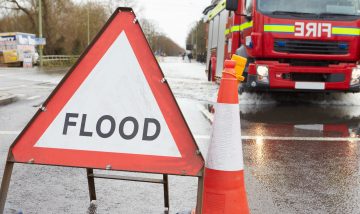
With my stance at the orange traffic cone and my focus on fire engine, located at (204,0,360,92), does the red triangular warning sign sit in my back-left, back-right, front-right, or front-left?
back-left

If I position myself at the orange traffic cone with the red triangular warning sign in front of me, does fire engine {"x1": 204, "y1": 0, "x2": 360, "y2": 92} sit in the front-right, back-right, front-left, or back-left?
back-right

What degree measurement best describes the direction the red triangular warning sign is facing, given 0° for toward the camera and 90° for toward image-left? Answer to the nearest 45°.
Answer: approximately 0°

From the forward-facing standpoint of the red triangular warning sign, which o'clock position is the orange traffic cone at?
The orange traffic cone is roughly at 9 o'clock from the red triangular warning sign.

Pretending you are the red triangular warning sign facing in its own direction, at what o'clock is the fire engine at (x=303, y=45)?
The fire engine is roughly at 7 o'clock from the red triangular warning sign.
